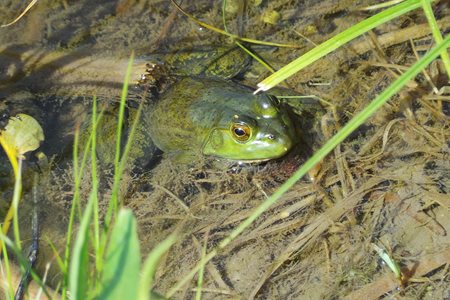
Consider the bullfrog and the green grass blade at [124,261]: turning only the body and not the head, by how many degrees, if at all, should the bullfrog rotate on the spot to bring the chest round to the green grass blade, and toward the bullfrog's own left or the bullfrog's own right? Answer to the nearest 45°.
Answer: approximately 45° to the bullfrog's own right

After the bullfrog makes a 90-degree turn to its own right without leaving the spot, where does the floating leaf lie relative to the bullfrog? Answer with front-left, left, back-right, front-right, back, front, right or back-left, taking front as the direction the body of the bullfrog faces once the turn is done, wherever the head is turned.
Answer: front-right

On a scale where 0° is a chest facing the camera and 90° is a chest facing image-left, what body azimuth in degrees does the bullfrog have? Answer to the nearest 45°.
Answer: approximately 315°
